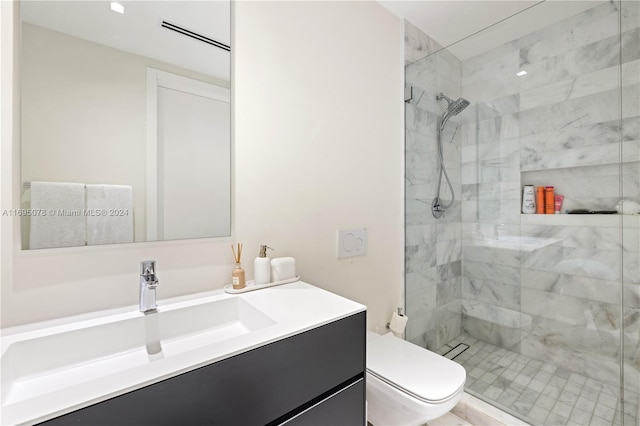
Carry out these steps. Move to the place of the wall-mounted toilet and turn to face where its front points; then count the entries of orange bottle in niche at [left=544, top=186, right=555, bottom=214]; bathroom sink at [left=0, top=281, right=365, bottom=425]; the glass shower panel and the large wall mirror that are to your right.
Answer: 2

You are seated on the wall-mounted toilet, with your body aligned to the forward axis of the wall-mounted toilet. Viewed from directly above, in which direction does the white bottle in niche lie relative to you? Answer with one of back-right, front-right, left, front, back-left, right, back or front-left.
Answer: left

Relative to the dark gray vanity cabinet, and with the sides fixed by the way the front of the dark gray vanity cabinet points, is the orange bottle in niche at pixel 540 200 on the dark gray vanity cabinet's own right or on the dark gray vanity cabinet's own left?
on the dark gray vanity cabinet's own left

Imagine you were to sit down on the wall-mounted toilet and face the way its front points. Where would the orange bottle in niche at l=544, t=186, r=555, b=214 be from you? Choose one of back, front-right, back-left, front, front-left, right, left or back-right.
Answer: left

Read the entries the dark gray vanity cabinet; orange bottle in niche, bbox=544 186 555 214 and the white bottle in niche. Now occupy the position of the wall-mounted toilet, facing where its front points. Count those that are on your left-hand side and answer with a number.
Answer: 2

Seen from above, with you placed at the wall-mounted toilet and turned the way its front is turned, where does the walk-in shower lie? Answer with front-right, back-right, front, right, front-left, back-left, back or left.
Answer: left

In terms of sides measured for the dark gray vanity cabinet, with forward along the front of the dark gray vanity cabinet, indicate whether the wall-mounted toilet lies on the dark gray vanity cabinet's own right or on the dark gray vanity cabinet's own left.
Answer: on the dark gray vanity cabinet's own left

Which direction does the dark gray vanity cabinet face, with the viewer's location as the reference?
facing the viewer and to the right of the viewer

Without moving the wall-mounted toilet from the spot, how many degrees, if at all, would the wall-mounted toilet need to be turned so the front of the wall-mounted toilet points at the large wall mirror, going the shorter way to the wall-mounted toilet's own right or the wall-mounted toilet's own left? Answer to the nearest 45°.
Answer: approximately 90° to the wall-mounted toilet's own right

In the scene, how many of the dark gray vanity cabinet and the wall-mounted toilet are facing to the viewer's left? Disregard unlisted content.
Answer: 0

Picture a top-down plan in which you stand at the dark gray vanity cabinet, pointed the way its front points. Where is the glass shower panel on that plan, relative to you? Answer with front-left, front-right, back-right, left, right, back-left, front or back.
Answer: front-left

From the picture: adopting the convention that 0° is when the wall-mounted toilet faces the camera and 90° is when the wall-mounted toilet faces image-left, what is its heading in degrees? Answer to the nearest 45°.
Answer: approximately 315°

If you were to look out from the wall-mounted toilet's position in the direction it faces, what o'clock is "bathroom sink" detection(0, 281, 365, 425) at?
The bathroom sink is roughly at 3 o'clock from the wall-mounted toilet.
